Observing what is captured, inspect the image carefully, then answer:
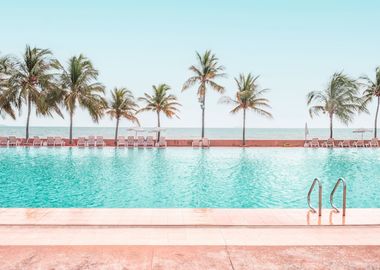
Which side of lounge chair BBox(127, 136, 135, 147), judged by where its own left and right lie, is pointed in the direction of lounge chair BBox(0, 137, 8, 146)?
right

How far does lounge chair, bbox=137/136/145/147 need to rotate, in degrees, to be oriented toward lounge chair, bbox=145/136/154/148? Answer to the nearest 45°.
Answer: approximately 90° to its left

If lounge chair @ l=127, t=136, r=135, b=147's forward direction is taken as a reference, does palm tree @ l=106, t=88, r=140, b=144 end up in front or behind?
behind

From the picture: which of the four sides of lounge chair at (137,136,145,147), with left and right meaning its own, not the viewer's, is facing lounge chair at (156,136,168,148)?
left

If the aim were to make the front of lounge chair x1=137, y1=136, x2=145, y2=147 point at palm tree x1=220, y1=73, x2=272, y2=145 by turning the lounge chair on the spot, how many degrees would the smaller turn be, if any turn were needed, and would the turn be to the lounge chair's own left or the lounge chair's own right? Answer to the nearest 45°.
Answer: approximately 90° to the lounge chair's own left

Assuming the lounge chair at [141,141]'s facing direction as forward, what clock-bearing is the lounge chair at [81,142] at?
the lounge chair at [81,142] is roughly at 3 o'clock from the lounge chair at [141,141].

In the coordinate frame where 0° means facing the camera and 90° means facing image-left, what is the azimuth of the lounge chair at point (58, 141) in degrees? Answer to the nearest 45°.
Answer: approximately 315°

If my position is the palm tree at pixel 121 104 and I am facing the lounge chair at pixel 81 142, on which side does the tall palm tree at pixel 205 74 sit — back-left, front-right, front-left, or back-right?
back-left

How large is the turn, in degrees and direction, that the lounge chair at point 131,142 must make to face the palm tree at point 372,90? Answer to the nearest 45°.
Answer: approximately 90° to its left

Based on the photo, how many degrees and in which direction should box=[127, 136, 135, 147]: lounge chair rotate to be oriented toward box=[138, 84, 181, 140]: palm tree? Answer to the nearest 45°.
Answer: approximately 135° to its left

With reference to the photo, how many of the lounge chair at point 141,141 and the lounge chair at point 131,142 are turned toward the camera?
2
